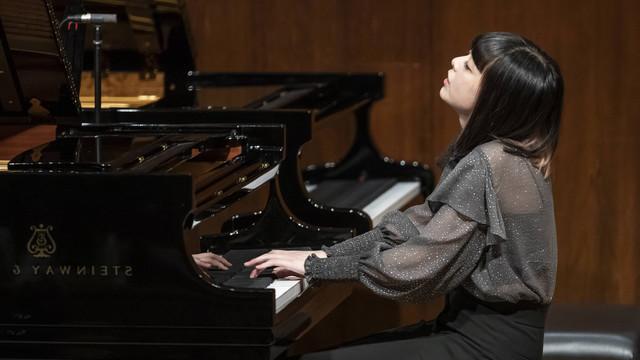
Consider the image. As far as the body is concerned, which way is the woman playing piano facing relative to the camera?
to the viewer's left

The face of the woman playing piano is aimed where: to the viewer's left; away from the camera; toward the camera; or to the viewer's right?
to the viewer's left

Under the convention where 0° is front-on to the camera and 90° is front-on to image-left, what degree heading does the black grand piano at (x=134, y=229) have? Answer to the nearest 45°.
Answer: approximately 270°

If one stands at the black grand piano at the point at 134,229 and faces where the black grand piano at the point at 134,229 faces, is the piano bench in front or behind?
in front

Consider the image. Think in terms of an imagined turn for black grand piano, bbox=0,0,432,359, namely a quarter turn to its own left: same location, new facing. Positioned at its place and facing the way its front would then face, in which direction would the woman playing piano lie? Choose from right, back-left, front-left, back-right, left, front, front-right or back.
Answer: right
